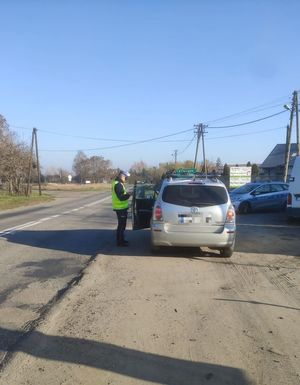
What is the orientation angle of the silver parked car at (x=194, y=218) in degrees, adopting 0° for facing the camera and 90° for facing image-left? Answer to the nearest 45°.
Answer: approximately 180°

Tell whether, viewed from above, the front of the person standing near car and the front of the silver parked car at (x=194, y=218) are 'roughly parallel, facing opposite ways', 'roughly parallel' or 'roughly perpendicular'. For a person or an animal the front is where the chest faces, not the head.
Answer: roughly perpendicular

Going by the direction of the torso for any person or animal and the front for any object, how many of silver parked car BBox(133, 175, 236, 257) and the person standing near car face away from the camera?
1

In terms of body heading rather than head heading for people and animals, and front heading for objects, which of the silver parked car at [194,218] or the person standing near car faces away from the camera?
the silver parked car

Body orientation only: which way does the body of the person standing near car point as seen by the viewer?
to the viewer's right

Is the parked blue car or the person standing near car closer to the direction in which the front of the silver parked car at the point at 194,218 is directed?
the parked blue car

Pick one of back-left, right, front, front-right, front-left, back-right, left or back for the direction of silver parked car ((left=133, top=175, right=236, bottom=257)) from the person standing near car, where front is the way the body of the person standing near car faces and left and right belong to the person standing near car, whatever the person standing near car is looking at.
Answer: front-right
